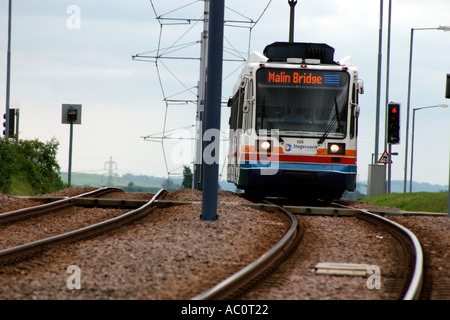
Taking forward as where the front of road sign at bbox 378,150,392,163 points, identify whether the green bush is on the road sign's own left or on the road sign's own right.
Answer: on the road sign's own right

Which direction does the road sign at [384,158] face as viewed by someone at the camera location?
facing the viewer

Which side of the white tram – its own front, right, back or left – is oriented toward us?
front

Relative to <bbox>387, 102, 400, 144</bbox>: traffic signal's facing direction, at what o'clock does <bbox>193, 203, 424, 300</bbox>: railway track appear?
The railway track is roughly at 12 o'clock from the traffic signal.

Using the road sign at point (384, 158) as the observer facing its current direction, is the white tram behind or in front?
in front

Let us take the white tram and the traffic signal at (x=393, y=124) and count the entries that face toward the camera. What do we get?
2

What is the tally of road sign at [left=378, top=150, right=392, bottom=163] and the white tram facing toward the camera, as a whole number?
2

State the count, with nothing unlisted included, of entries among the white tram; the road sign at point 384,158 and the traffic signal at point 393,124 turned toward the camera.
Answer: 3

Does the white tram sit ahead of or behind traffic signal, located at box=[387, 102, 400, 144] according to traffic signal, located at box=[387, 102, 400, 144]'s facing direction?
ahead

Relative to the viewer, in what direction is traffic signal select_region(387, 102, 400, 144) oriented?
toward the camera

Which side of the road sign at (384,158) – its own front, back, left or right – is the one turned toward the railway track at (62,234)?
front

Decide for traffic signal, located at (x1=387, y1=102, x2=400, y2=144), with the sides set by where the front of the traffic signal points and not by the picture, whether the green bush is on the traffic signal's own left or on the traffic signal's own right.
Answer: on the traffic signal's own right
